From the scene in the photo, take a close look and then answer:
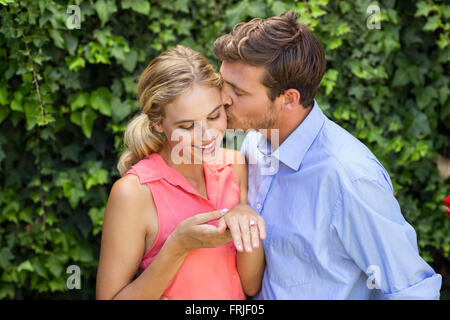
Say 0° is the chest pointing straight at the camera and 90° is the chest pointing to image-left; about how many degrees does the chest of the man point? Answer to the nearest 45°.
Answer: approximately 45°

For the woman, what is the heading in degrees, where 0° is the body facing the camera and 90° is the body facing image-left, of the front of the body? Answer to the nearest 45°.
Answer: approximately 315°

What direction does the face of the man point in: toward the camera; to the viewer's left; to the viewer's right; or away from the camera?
to the viewer's left

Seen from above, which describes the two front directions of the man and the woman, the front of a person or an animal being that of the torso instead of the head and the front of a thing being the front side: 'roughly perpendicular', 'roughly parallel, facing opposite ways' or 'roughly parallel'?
roughly perpendicular
